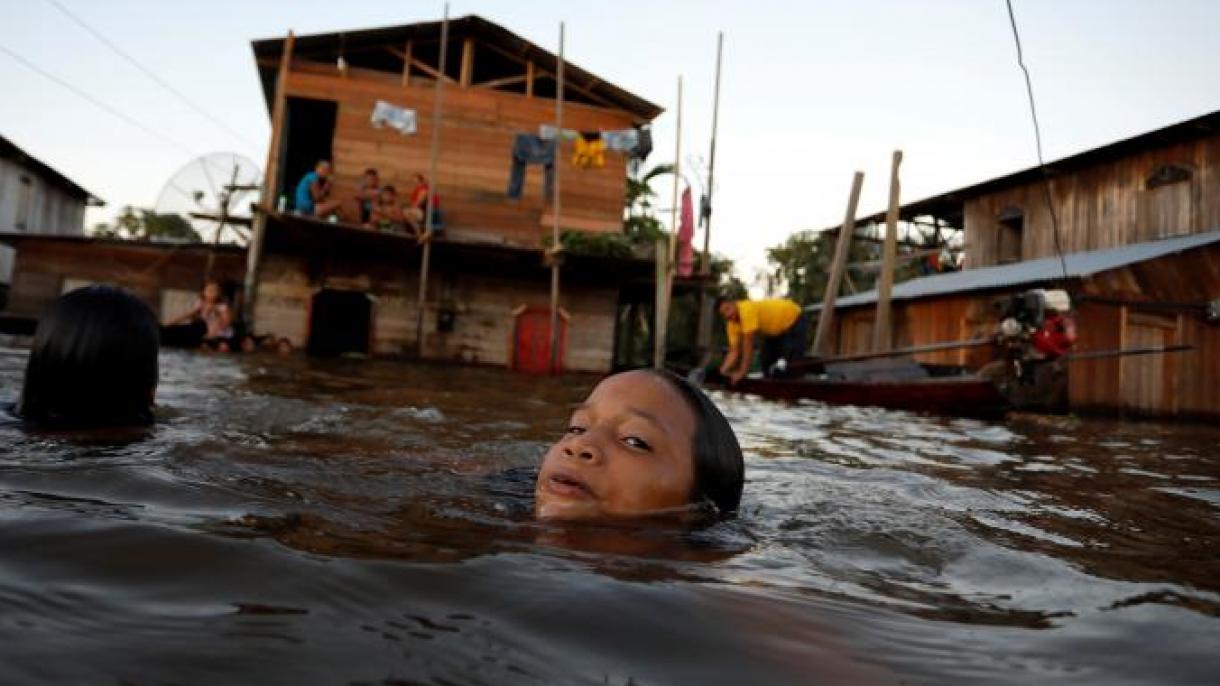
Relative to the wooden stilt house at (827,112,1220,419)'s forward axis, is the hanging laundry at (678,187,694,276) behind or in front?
in front

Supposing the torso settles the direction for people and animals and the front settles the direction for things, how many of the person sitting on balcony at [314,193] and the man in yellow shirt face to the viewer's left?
1

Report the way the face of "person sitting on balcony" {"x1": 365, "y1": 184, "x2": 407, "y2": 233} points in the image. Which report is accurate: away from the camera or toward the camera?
toward the camera

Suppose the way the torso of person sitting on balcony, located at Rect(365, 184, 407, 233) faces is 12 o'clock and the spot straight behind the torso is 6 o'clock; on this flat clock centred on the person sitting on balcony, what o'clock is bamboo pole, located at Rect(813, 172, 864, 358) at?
The bamboo pole is roughly at 10 o'clock from the person sitting on balcony.

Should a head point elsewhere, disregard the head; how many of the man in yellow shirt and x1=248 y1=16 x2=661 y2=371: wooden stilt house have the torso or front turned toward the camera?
1

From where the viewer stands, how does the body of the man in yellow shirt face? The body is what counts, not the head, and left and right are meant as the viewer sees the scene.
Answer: facing to the left of the viewer

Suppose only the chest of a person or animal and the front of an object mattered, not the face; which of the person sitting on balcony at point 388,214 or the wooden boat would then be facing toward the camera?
the person sitting on balcony

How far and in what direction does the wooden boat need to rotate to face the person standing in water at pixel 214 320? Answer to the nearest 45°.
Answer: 0° — it already faces them

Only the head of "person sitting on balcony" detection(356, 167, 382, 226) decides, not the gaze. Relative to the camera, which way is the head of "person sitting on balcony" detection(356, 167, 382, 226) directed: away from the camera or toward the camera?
toward the camera

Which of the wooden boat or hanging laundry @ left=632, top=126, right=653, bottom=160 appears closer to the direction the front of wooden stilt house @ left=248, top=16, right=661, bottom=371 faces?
the wooden boat

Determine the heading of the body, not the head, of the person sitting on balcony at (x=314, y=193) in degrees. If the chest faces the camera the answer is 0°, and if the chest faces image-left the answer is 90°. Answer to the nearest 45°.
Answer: approximately 315°

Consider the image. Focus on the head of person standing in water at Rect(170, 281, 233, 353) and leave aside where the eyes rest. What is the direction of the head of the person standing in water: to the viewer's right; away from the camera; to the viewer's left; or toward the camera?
toward the camera

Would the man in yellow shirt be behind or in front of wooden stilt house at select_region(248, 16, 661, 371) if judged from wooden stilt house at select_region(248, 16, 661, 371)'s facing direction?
in front

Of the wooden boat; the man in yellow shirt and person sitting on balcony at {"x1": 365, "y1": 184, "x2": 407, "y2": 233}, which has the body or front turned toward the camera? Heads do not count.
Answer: the person sitting on balcony

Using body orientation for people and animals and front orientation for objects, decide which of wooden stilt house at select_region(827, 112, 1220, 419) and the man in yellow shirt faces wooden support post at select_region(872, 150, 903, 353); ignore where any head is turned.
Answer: the wooden stilt house

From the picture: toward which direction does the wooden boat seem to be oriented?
to the viewer's left

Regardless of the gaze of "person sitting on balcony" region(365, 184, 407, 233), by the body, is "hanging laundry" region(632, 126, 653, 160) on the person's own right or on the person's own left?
on the person's own left

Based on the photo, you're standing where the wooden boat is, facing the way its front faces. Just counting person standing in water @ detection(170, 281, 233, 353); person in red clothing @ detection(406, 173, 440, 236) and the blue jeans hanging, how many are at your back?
0

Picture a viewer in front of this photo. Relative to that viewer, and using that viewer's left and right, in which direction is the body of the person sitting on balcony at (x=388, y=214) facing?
facing the viewer

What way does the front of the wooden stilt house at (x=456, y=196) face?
toward the camera

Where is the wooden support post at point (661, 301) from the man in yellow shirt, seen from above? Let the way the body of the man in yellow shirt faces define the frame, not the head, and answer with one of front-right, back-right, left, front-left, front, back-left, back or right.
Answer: front-right
